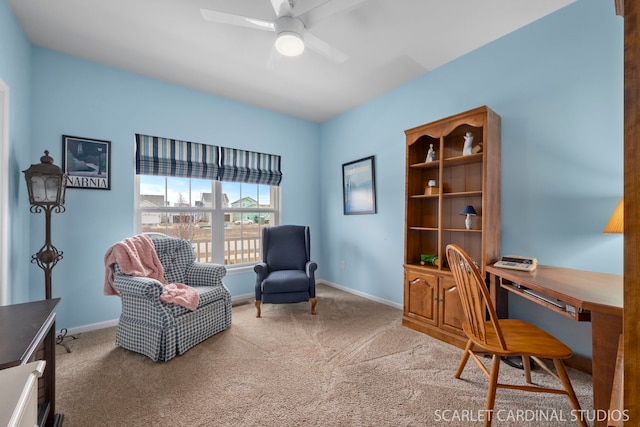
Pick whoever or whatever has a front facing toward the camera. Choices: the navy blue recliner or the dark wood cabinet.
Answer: the navy blue recliner

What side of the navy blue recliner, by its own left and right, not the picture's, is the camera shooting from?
front

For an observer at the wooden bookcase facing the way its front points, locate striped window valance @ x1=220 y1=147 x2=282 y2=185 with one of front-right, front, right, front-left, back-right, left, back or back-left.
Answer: front-right

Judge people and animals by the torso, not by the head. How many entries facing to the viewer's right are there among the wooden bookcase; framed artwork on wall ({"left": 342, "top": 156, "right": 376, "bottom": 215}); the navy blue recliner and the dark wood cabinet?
1

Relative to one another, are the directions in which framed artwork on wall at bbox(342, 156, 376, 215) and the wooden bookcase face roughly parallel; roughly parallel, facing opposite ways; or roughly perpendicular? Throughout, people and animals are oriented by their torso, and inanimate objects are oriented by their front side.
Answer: roughly parallel

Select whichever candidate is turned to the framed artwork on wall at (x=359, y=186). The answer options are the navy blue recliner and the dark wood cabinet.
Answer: the dark wood cabinet

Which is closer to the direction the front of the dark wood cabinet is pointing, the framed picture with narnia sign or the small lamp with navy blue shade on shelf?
the small lamp with navy blue shade on shelf

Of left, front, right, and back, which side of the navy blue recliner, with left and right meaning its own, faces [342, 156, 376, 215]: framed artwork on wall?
left

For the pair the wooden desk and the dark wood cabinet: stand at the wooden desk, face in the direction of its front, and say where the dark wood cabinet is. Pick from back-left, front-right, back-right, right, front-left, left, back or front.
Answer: front

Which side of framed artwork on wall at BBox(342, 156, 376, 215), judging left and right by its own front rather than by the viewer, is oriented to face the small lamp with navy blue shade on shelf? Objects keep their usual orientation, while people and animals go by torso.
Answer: left

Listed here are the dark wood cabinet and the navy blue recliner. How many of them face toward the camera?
1

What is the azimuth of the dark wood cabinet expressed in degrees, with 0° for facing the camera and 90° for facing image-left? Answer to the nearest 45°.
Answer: approximately 270°

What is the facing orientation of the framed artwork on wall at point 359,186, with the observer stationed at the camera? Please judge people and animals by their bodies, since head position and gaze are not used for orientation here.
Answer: facing the viewer and to the left of the viewer

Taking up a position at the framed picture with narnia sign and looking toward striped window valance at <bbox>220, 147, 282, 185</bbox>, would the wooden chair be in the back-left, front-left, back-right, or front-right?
front-right

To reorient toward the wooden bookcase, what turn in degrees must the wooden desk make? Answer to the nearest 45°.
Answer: approximately 90° to its right

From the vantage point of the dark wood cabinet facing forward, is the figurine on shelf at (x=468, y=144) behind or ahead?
ahead

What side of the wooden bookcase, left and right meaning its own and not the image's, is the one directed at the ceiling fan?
front
